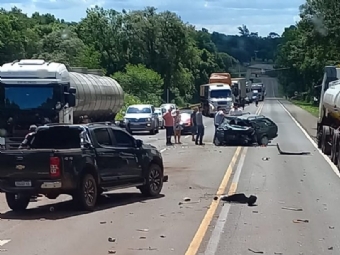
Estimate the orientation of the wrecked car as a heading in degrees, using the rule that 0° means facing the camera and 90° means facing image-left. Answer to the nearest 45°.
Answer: approximately 45°

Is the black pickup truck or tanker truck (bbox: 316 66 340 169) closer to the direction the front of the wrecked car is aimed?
the black pickup truck

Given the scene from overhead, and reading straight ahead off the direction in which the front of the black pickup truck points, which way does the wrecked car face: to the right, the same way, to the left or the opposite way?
the opposite way

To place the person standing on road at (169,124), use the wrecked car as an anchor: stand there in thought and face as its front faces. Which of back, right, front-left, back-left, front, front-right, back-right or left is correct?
front-right

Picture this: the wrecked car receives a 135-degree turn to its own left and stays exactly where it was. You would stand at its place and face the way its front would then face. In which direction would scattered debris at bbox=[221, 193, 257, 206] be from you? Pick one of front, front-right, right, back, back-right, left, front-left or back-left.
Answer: right

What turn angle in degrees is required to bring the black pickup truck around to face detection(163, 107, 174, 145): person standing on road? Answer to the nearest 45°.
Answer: approximately 45° to its left

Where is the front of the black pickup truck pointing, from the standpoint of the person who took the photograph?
facing away from the viewer and to the right of the viewer
